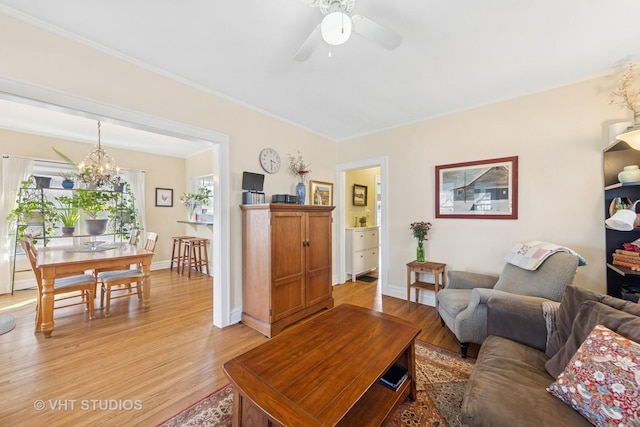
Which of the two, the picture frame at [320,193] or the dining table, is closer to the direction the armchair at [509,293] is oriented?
the dining table

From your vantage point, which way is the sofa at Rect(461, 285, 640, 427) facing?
to the viewer's left

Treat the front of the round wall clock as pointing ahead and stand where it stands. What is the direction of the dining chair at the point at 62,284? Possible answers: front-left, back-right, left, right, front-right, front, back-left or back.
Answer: back-right

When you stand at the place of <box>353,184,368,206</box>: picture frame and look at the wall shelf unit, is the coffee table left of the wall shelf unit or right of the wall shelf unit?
right

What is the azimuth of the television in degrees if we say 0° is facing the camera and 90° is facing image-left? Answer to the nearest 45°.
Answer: approximately 315°

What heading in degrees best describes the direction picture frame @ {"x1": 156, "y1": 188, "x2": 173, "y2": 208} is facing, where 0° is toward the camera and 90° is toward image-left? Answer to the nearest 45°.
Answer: approximately 0°

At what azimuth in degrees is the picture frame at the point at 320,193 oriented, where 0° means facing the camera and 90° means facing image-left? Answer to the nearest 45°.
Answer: approximately 315°

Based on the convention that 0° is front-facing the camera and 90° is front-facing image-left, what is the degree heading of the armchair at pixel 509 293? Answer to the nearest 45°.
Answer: approximately 45°

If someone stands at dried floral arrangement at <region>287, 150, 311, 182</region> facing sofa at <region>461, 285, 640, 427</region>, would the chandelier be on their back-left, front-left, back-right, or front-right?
back-right

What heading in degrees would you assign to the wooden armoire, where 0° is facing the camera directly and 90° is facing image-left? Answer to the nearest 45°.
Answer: approximately 315°

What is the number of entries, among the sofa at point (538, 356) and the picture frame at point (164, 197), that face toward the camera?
1

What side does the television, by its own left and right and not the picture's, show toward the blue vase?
left
